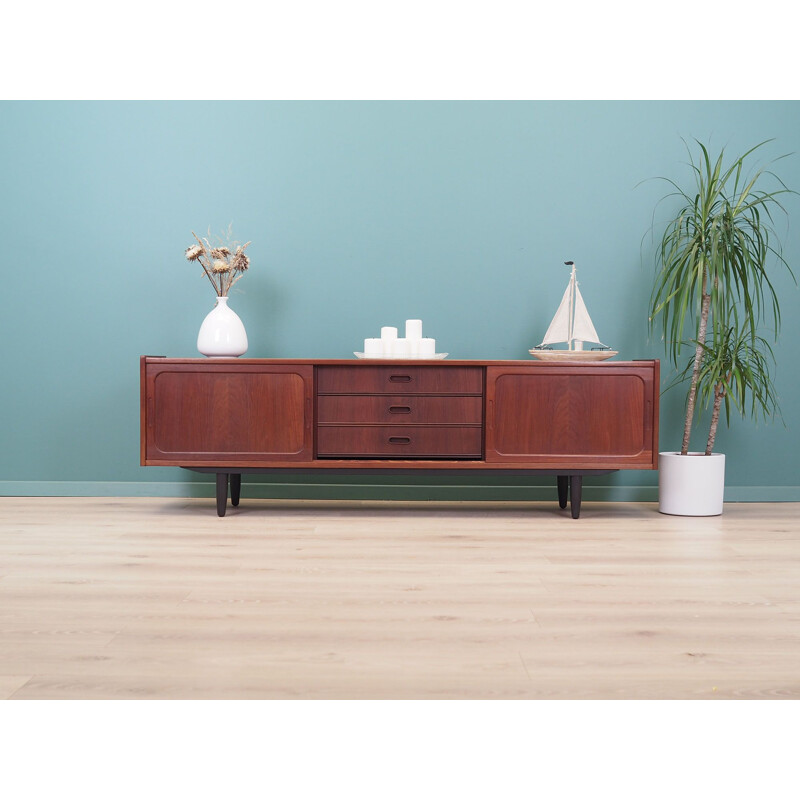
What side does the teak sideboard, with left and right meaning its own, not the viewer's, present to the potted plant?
left

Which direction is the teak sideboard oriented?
toward the camera
